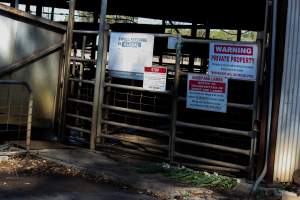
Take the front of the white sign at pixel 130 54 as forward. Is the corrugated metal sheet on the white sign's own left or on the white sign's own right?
on the white sign's own left

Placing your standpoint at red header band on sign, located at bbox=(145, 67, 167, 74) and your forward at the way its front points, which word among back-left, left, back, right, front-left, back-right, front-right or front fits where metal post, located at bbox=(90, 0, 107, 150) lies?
back-right

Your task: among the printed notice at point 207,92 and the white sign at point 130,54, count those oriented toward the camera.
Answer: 2

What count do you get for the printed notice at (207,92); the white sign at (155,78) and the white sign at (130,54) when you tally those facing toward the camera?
3

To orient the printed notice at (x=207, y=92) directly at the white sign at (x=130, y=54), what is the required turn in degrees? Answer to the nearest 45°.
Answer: approximately 135° to its right

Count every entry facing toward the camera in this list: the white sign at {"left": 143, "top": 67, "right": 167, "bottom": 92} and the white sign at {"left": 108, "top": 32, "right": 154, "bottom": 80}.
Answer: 2

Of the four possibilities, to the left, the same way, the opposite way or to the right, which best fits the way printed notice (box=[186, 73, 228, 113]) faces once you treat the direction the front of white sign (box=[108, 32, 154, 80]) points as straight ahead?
the same way

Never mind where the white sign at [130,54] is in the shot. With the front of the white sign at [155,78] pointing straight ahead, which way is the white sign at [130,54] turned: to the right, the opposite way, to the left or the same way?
the same way

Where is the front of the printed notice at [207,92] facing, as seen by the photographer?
facing the viewer

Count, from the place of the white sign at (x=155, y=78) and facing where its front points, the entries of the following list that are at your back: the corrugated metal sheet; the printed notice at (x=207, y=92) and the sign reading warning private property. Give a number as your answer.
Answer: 0

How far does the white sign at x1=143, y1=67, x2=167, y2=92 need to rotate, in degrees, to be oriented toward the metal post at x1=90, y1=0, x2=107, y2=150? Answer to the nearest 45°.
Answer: approximately 135° to its right

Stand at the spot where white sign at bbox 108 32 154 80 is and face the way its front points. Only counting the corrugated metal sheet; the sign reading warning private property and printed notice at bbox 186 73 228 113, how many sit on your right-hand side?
0

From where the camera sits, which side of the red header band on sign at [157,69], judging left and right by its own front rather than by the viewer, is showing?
front

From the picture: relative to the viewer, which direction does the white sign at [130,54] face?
toward the camera

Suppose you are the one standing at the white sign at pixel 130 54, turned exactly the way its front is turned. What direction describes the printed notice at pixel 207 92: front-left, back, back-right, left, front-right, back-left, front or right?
front-left
